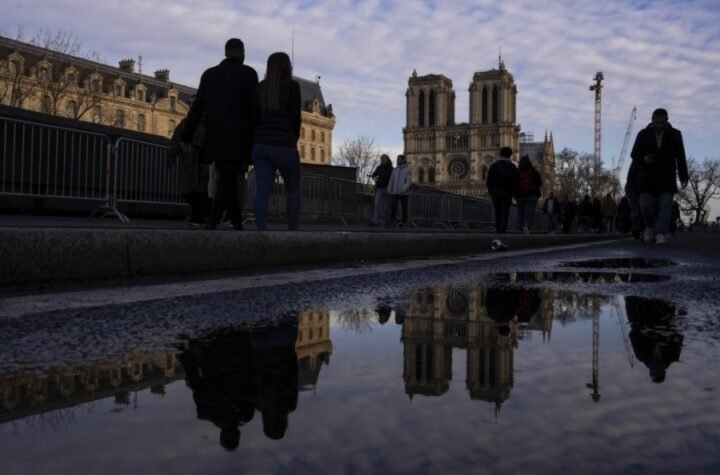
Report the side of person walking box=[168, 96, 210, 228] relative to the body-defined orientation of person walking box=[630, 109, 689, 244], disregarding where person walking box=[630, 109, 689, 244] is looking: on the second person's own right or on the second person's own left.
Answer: on the second person's own right

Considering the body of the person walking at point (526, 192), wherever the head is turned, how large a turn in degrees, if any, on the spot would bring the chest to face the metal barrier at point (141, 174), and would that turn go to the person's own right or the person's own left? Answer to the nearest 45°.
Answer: approximately 135° to the person's own left

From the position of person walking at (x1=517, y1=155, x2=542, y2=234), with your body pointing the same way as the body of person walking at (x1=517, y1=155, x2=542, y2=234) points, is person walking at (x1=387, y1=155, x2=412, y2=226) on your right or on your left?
on your left

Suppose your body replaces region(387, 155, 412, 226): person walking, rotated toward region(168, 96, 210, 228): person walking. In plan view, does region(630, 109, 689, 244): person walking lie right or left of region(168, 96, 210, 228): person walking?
left

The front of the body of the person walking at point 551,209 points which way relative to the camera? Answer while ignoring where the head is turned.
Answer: toward the camera

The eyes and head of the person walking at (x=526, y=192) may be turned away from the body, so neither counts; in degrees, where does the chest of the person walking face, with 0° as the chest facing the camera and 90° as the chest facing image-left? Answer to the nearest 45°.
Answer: approximately 180°

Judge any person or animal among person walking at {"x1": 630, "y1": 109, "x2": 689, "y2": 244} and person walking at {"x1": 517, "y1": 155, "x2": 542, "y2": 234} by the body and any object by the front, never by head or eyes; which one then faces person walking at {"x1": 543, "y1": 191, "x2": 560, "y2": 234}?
person walking at {"x1": 517, "y1": 155, "x2": 542, "y2": 234}

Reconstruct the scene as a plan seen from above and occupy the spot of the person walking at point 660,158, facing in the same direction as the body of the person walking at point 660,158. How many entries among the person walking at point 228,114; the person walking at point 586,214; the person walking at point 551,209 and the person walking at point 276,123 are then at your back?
2

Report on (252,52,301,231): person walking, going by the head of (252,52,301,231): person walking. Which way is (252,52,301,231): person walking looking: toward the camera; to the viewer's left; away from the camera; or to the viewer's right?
away from the camera

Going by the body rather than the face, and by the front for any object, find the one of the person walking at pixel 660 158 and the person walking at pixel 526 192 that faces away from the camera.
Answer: the person walking at pixel 526 192

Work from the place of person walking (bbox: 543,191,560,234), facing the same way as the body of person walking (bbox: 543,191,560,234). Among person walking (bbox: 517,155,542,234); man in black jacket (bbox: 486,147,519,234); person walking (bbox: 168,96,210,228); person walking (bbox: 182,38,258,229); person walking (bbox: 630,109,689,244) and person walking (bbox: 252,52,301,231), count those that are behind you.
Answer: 0

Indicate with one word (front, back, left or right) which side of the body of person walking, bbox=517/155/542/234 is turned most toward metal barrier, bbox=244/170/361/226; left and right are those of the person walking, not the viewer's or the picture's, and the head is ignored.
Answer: left
